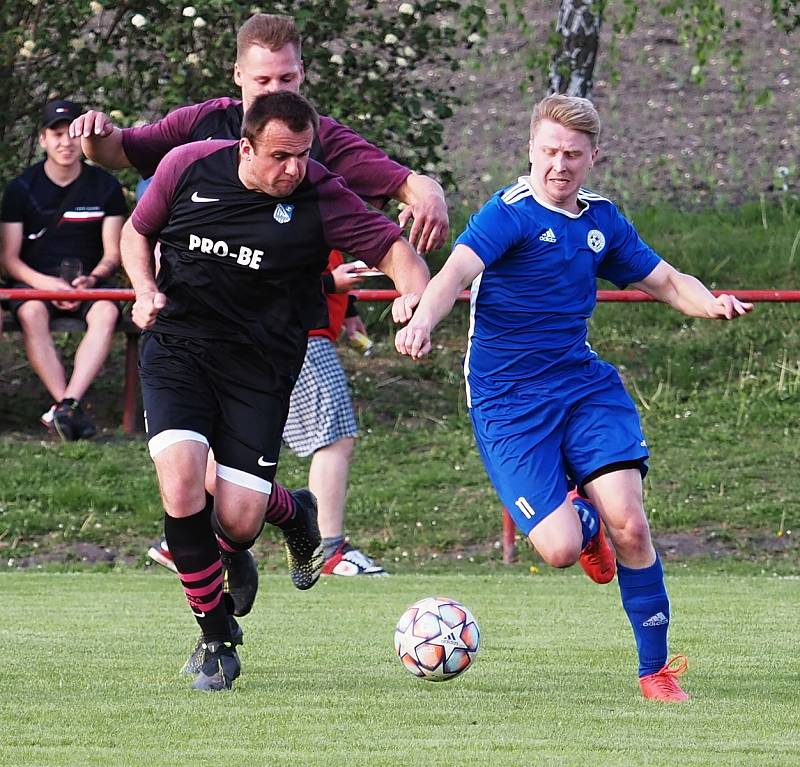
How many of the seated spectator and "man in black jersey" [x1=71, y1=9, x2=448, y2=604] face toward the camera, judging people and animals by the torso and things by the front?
2

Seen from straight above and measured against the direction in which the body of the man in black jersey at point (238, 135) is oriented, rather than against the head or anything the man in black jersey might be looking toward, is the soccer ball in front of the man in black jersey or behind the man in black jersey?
in front

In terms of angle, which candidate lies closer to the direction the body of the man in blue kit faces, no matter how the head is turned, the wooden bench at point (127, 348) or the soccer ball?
the soccer ball

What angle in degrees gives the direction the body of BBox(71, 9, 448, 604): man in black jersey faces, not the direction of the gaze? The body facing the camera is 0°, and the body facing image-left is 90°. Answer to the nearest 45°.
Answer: approximately 0°

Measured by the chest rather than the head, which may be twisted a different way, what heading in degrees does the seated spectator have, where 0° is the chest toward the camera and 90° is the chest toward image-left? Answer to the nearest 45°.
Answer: approximately 0°

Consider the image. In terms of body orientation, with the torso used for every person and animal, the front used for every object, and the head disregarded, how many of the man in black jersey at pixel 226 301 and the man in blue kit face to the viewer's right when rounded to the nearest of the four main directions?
0

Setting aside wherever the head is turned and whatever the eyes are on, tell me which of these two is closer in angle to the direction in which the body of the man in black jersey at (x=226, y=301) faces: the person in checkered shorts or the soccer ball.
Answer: the soccer ball
